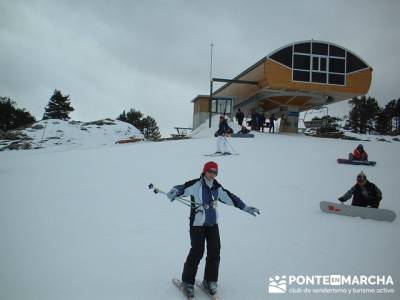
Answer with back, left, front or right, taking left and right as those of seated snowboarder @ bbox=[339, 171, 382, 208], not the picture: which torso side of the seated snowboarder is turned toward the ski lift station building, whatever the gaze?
back

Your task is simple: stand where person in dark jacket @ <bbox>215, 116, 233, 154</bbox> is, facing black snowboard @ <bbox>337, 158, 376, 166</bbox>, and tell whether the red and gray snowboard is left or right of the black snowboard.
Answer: right

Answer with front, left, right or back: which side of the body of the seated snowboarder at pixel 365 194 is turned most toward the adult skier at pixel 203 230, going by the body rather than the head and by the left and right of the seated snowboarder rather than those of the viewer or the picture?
front

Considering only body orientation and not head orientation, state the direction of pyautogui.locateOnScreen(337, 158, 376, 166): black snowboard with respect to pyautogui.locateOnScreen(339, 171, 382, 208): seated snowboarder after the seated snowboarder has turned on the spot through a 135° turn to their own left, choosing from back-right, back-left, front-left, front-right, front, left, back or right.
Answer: front-left

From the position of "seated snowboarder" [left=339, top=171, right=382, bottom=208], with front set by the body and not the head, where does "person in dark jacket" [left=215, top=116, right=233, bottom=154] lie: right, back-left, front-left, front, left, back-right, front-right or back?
back-right

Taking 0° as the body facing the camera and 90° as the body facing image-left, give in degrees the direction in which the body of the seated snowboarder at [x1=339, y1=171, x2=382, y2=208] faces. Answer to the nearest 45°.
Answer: approximately 0°
